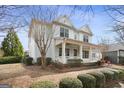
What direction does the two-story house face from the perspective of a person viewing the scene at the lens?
facing the viewer and to the right of the viewer

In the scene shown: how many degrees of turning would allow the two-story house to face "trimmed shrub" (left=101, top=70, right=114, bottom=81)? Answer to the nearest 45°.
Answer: approximately 45° to its left

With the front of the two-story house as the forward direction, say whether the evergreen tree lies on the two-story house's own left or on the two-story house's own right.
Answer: on the two-story house's own right

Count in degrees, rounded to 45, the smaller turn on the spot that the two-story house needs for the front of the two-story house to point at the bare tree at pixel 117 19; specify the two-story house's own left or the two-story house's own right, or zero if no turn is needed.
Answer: approximately 45° to the two-story house's own left

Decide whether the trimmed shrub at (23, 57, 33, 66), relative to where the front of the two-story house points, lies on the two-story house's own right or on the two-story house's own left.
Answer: on the two-story house's own right

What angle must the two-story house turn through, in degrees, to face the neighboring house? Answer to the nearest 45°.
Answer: approximately 45° to its left
